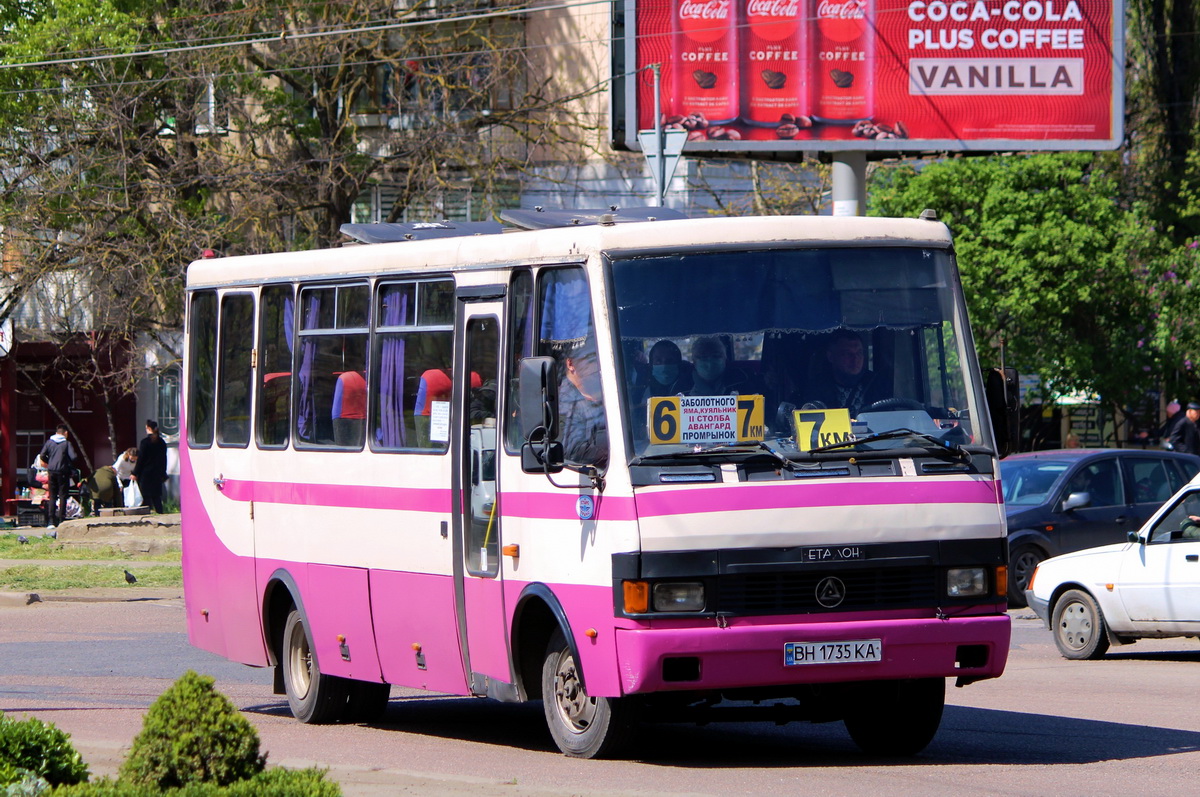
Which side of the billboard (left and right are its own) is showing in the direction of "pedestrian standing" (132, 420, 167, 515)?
right

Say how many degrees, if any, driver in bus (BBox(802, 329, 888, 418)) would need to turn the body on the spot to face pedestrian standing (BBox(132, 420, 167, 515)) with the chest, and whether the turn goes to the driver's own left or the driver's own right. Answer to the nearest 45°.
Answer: approximately 180°

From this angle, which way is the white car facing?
to the viewer's left

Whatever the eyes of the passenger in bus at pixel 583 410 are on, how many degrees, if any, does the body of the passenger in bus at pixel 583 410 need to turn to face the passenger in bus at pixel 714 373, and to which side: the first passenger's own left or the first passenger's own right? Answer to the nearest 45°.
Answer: approximately 45° to the first passenger's own left
